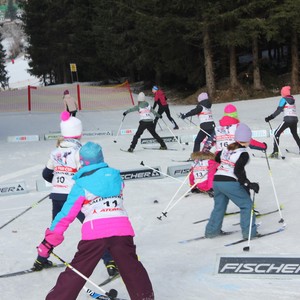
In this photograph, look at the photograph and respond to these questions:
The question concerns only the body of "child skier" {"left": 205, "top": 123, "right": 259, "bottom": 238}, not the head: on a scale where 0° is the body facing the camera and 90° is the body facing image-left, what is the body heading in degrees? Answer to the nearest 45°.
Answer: approximately 225°

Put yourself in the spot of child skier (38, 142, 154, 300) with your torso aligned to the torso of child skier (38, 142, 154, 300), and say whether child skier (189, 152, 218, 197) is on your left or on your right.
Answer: on your right

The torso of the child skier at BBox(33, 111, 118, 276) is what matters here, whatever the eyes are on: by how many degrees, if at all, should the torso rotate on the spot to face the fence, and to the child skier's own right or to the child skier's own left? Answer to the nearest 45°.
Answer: approximately 45° to the child skier's own left

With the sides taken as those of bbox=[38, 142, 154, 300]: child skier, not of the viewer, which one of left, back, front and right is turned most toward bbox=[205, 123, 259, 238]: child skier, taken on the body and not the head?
right

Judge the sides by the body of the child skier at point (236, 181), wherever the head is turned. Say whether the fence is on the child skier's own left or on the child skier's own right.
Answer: on the child skier's own left

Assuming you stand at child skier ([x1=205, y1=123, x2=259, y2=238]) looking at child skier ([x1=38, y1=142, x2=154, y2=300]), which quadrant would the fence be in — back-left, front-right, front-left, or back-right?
back-right

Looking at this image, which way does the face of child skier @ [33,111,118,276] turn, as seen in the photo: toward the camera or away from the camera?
away from the camera

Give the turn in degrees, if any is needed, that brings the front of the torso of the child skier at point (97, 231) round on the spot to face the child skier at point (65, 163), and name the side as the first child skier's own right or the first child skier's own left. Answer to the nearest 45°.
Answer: approximately 45° to the first child skier's own right

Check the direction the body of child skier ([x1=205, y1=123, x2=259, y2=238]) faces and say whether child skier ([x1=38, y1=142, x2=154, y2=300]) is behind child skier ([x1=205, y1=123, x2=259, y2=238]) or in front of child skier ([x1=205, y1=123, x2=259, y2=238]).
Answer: behind

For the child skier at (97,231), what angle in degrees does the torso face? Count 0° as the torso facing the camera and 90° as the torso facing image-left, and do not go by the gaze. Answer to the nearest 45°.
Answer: approximately 135°

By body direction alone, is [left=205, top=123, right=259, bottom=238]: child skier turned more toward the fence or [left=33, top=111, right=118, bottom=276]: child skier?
the fence
